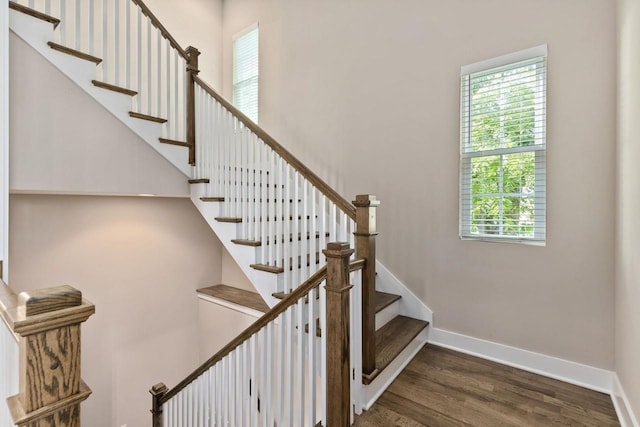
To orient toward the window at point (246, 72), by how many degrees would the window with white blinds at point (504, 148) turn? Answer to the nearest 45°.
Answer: approximately 45° to its right

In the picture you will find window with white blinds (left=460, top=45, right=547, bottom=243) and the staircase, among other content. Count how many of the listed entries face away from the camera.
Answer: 0

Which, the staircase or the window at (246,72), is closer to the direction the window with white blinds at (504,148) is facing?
the staircase

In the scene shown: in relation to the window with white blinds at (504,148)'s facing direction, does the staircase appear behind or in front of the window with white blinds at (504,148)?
in front

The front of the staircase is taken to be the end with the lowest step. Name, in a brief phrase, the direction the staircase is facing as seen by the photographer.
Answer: facing the viewer and to the right of the viewer

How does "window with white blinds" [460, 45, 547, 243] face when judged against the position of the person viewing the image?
facing the viewer and to the left of the viewer

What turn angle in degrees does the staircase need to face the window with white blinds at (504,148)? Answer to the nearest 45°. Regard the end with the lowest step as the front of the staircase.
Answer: approximately 45° to its left
